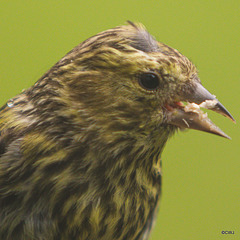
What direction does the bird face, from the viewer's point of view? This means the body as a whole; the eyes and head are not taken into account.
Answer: to the viewer's right
